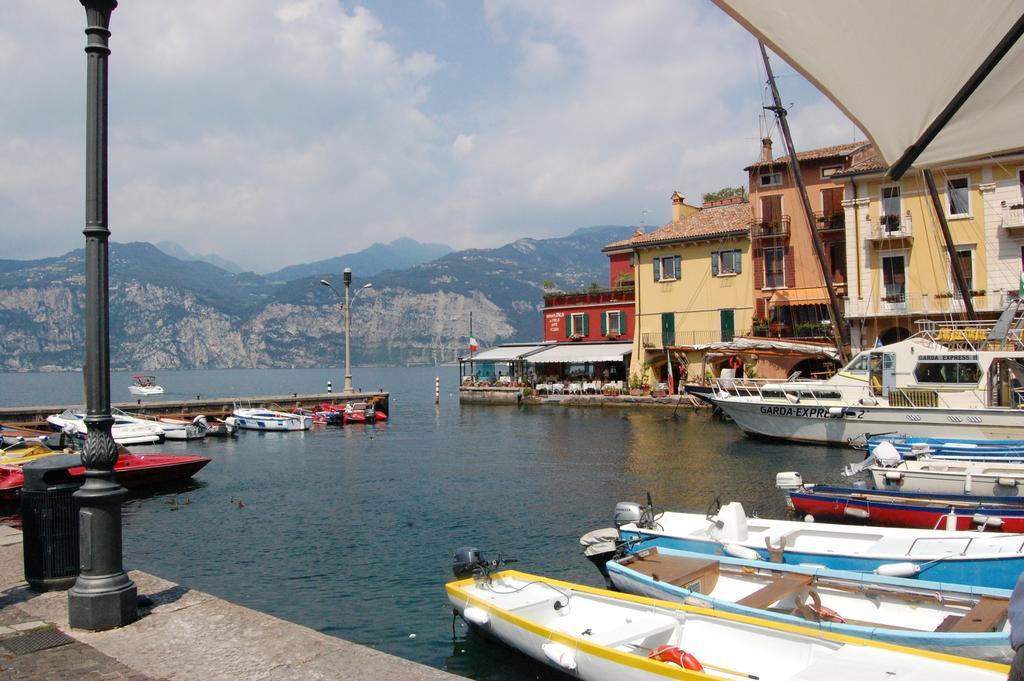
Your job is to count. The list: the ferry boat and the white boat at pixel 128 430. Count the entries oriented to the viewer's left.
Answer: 2

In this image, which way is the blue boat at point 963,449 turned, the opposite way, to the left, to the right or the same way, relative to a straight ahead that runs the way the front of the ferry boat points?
the opposite way

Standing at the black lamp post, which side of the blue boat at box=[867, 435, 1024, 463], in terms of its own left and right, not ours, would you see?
right

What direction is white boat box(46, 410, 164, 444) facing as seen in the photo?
to the viewer's left

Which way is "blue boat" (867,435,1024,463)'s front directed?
to the viewer's right

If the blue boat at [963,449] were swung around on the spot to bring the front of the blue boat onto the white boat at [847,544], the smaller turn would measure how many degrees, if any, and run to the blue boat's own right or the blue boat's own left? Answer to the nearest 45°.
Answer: approximately 90° to the blue boat's own right

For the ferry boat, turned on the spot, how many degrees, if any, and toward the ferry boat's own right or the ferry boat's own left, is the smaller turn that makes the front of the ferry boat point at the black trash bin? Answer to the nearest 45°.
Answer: approximately 90° to the ferry boat's own left

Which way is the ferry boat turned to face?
to the viewer's left

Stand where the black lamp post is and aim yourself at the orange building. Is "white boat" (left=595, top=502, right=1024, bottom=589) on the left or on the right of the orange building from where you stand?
right

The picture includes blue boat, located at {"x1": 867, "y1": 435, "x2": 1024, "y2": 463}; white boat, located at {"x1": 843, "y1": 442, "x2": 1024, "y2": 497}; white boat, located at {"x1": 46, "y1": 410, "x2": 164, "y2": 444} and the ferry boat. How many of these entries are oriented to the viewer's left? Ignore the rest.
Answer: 2

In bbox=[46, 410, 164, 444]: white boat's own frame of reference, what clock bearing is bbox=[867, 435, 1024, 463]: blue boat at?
The blue boat is roughly at 6 o'clock from the white boat.

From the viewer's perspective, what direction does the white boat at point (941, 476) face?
to the viewer's right

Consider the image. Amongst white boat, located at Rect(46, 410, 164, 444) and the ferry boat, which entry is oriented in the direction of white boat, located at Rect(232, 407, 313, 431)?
the ferry boat

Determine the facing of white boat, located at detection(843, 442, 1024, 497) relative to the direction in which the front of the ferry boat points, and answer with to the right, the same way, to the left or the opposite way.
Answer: the opposite way

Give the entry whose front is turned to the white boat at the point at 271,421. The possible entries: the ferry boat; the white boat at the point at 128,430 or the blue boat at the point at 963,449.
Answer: the ferry boat
